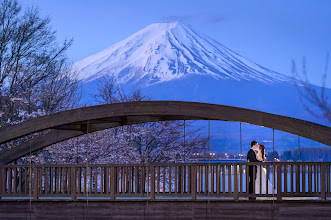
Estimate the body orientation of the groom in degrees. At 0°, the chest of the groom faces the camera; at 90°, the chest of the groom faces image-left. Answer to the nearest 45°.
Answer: approximately 270°
